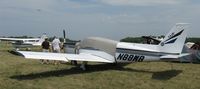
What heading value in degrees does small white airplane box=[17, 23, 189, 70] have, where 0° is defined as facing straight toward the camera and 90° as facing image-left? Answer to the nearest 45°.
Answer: approximately 135°
